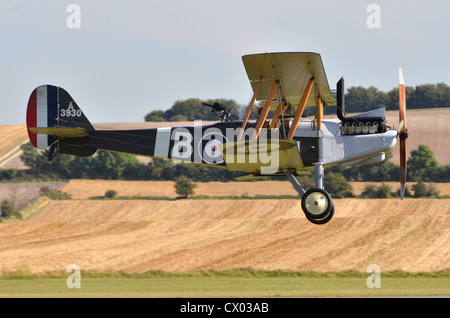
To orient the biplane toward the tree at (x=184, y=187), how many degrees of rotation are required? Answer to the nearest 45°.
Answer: approximately 90° to its left

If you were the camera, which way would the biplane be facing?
facing to the right of the viewer

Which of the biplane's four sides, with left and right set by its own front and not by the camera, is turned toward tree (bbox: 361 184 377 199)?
left
